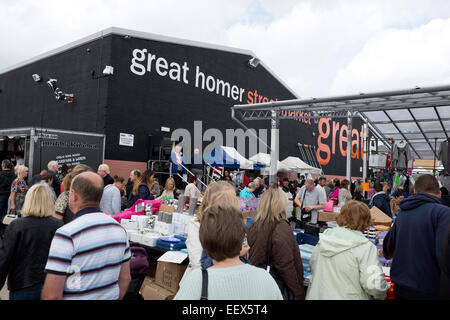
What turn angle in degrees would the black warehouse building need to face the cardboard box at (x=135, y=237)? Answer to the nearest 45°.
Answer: approximately 45° to its right

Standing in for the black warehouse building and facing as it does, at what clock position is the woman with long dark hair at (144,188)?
The woman with long dark hair is roughly at 1 o'clock from the black warehouse building.

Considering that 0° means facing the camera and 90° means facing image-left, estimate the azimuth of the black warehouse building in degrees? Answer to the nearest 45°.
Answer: approximately 315°

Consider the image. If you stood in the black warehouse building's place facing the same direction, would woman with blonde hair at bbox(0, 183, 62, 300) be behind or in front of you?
in front

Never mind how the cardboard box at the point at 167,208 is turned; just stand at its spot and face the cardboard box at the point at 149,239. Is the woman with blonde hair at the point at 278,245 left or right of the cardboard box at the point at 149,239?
left

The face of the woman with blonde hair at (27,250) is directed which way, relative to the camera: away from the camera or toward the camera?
away from the camera

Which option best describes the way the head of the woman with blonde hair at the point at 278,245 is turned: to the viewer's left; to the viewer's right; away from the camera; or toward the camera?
away from the camera

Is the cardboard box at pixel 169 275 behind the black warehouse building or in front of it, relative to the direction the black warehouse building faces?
in front

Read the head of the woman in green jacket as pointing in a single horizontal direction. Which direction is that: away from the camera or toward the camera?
away from the camera

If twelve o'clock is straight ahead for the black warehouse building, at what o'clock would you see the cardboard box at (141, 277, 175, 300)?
The cardboard box is roughly at 1 o'clock from the black warehouse building.

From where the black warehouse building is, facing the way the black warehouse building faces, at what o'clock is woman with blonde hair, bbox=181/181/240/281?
The woman with blonde hair is roughly at 1 o'clock from the black warehouse building.

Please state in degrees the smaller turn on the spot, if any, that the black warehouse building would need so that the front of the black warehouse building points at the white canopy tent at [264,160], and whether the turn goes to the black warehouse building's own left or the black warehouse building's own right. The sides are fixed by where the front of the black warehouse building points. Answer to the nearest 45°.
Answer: approximately 45° to the black warehouse building's own left
